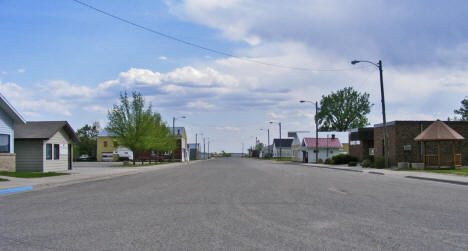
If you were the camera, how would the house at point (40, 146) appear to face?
facing the viewer and to the right of the viewer

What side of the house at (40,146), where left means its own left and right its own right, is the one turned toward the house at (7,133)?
right
